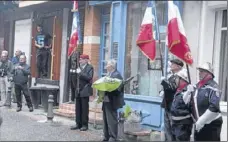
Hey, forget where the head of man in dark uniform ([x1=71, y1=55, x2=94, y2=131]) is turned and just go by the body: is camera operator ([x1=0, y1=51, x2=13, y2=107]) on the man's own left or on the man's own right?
on the man's own right

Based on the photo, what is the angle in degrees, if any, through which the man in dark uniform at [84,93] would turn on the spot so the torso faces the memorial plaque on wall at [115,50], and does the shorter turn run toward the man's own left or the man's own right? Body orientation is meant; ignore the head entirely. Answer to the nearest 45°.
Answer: approximately 180°

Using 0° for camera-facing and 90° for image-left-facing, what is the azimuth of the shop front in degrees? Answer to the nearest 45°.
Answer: approximately 45°

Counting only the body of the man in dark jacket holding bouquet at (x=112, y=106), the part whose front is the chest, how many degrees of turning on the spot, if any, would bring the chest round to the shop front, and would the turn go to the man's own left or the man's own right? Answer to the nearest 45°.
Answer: approximately 90° to the man's own right

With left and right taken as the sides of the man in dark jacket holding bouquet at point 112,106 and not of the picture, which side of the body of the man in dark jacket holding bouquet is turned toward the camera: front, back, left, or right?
left

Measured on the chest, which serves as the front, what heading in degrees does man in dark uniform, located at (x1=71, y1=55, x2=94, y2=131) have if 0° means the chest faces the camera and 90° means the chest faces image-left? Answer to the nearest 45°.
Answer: approximately 45°
